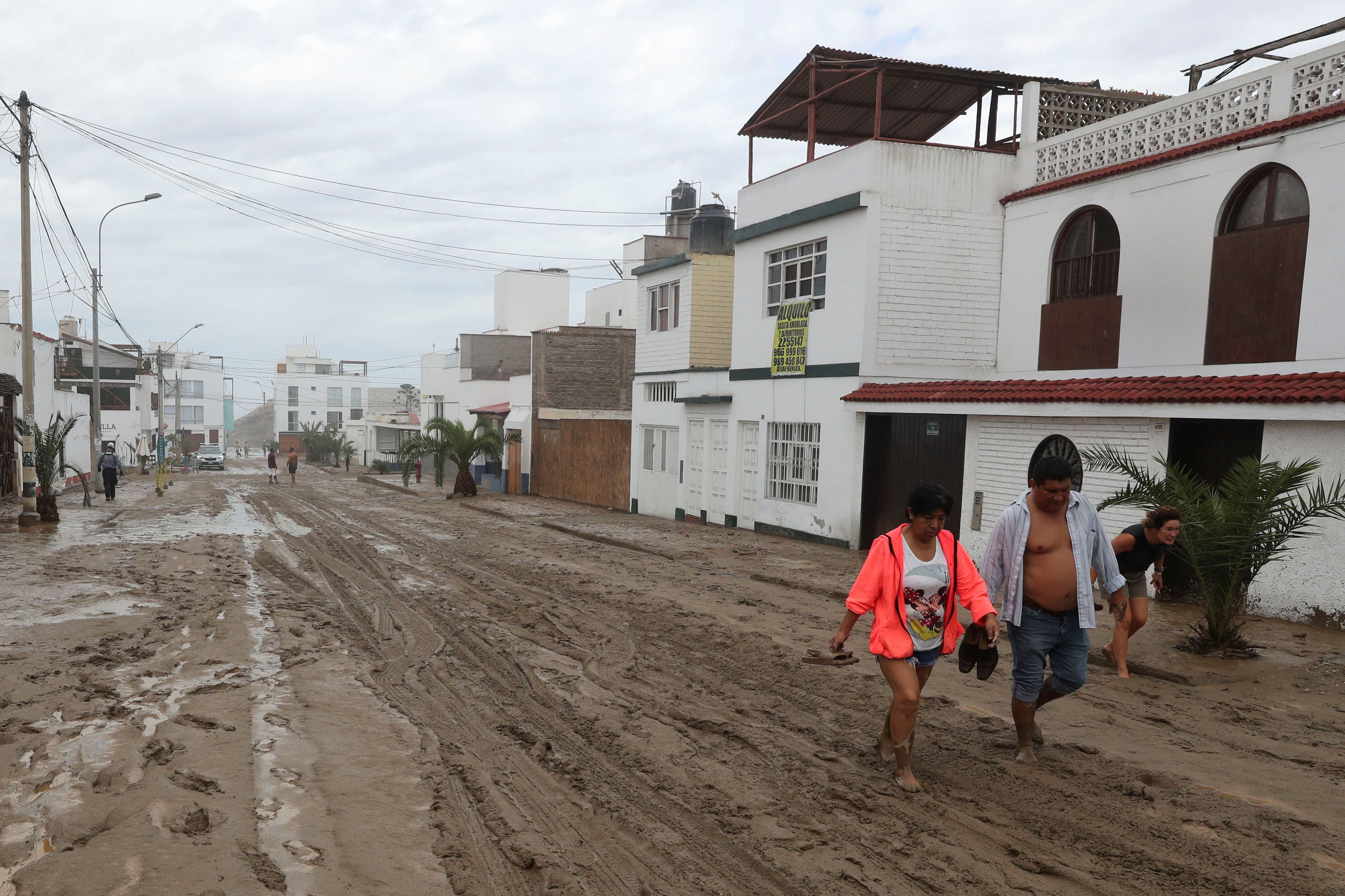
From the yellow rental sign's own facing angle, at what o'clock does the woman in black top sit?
The woman in black top is roughly at 10 o'clock from the yellow rental sign.

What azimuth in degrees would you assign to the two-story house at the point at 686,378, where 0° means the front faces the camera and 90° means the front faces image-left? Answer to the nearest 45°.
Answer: approximately 45°

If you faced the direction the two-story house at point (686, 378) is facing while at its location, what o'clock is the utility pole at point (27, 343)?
The utility pole is roughly at 1 o'clock from the two-story house.

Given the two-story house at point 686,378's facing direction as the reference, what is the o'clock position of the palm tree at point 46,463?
The palm tree is roughly at 1 o'clock from the two-story house.
